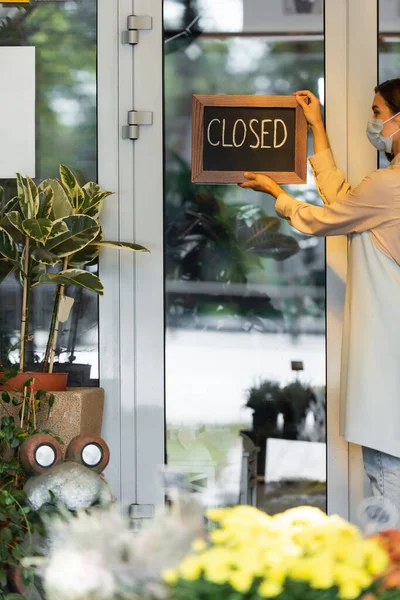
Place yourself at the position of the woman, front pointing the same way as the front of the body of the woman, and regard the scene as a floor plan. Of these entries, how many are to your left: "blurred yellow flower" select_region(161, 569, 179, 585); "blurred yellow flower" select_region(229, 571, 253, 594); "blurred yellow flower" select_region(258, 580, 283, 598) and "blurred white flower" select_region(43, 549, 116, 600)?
4

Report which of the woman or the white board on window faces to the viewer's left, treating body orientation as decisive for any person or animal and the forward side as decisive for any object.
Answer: the woman

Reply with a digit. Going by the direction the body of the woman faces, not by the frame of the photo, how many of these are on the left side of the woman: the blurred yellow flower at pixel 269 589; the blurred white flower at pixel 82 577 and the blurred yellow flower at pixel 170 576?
3

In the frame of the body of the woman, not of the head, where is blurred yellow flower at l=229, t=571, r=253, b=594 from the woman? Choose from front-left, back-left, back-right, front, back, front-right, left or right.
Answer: left

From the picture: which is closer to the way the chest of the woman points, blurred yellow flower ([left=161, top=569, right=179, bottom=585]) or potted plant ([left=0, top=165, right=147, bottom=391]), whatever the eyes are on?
the potted plant

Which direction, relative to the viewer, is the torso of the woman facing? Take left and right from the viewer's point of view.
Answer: facing to the left of the viewer

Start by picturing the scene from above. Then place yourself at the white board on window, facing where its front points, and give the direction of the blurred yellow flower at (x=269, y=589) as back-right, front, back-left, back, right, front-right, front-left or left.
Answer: front

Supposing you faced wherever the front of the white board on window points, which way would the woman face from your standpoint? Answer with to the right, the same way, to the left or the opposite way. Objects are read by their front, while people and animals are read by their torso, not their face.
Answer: to the right

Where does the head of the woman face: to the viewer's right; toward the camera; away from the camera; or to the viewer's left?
to the viewer's left

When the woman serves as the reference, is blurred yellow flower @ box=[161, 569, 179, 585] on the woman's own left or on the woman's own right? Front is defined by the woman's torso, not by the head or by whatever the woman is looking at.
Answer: on the woman's own left

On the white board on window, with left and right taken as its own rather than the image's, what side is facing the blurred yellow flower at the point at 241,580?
front

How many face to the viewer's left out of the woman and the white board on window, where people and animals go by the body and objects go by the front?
1

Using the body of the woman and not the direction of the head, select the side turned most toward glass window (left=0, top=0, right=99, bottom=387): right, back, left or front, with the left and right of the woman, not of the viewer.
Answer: front

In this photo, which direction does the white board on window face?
toward the camera

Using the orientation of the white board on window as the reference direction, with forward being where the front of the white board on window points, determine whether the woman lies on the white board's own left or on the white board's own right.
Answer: on the white board's own left

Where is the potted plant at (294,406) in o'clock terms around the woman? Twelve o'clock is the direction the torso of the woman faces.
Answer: The potted plant is roughly at 2 o'clock from the woman.
